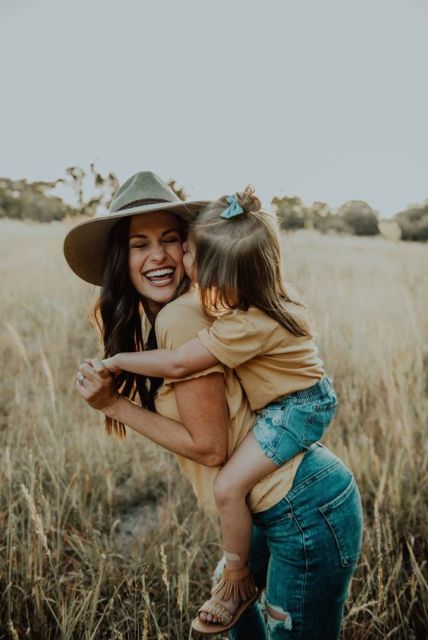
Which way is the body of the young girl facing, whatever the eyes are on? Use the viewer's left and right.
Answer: facing to the left of the viewer

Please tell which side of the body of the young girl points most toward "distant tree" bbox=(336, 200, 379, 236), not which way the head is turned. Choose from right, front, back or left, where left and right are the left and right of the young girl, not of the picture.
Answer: right

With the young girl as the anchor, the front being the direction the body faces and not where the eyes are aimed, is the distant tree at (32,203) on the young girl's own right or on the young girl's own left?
on the young girl's own right

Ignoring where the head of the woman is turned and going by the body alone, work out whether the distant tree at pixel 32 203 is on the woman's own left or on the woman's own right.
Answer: on the woman's own right

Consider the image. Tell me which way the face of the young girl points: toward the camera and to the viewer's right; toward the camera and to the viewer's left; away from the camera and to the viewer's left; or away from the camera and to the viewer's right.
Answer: away from the camera and to the viewer's left
